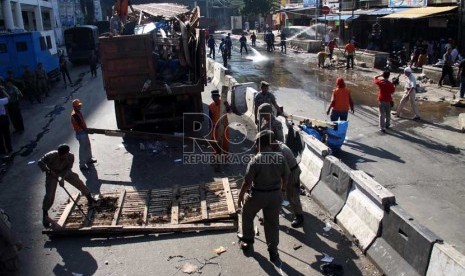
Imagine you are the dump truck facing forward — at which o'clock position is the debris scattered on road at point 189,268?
The debris scattered on road is roughly at 6 o'clock from the dump truck.

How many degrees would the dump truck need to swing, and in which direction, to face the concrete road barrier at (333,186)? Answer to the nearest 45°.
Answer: approximately 135° to its right

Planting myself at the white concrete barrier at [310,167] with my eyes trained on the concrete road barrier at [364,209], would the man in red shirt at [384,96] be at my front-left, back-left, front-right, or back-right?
back-left

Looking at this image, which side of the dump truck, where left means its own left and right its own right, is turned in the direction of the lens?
back

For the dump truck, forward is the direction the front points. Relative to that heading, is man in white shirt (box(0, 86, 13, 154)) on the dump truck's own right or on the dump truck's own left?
on the dump truck's own left
